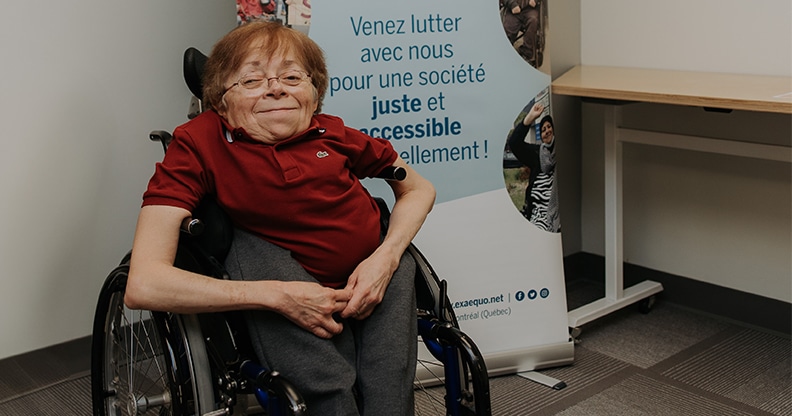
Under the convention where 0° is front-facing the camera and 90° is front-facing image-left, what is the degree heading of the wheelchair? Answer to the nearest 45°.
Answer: approximately 315°

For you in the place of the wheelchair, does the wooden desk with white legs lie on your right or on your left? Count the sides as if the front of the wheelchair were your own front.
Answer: on your left

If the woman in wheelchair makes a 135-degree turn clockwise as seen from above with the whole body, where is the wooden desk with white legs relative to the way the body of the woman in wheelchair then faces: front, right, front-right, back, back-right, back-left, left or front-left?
right

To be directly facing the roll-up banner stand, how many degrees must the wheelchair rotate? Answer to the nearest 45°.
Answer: approximately 90° to its left

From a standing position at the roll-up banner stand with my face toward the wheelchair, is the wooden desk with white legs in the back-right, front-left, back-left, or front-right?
back-left

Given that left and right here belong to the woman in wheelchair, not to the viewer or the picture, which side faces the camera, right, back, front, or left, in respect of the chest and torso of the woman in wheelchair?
front

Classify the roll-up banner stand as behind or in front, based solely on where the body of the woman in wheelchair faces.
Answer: behind
